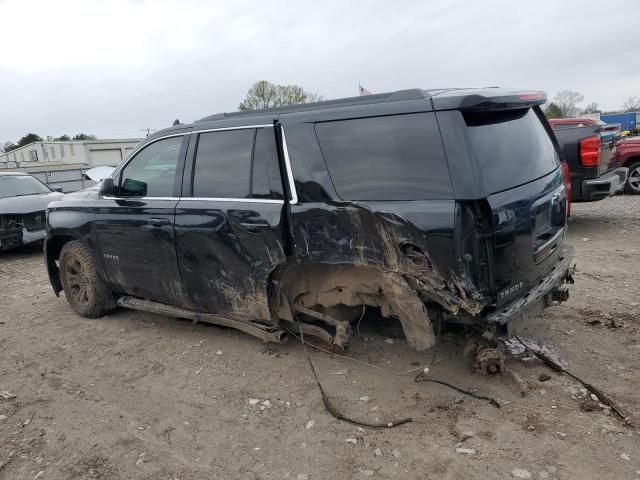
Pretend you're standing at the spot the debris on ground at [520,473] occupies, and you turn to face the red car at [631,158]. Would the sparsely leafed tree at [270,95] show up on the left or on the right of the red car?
left

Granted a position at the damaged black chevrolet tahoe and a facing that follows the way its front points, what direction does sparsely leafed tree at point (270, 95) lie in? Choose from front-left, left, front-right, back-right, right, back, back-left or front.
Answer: front-right

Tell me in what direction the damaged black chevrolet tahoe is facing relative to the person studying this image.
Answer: facing away from the viewer and to the left of the viewer

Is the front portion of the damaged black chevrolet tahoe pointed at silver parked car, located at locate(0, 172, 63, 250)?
yes

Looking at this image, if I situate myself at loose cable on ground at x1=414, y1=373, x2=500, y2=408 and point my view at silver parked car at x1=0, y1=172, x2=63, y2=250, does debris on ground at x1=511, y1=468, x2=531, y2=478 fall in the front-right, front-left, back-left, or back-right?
back-left

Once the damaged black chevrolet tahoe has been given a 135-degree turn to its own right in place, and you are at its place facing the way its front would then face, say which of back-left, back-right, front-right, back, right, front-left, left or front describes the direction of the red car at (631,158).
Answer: front-left

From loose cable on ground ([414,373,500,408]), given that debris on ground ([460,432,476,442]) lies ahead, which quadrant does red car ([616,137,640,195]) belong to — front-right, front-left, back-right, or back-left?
back-left
